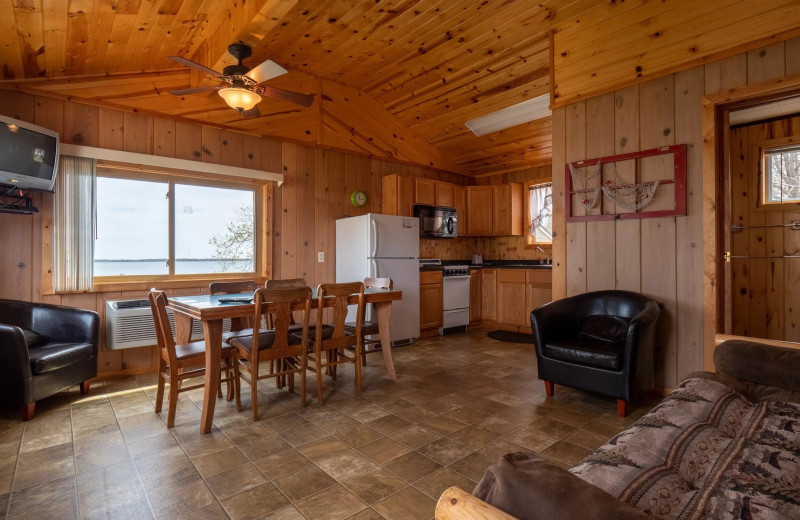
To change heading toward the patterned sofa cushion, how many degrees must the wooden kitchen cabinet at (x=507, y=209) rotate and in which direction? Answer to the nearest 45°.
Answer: approximately 45° to its left

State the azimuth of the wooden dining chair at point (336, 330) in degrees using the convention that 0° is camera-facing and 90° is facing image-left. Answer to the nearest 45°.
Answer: approximately 135°

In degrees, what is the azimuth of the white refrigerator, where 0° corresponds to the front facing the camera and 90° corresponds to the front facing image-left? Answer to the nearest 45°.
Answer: approximately 315°

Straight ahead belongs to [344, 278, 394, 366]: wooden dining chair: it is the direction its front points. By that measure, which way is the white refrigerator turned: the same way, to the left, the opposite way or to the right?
to the left

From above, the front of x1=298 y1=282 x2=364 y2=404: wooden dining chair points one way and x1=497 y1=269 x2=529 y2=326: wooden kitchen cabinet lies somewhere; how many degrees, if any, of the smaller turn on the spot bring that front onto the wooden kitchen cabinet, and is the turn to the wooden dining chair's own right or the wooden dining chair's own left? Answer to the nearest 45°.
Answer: approximately 90° to the wooden dining chair's own right

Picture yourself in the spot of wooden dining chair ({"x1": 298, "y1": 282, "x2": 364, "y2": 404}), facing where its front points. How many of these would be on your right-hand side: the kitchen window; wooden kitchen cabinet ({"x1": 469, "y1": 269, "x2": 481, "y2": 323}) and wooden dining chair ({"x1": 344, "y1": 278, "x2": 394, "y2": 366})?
3

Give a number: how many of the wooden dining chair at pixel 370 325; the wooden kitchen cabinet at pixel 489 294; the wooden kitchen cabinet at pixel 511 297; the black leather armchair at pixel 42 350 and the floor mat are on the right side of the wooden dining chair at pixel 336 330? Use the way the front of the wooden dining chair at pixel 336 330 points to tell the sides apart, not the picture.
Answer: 4

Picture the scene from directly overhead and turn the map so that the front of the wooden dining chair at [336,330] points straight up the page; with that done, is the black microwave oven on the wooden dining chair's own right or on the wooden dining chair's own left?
on the wooden dining chair's own right

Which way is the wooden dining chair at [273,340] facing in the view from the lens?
facing away from the viewer and to the left of the viewer

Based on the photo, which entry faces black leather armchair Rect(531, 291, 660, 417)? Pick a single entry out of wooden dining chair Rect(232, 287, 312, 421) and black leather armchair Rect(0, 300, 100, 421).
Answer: black leather armchair Rect(0, 300, 100, 421)
